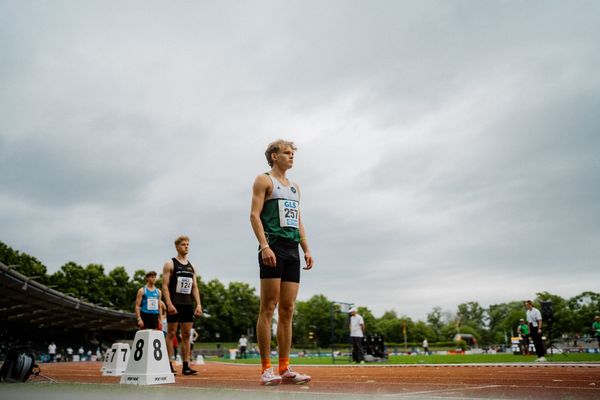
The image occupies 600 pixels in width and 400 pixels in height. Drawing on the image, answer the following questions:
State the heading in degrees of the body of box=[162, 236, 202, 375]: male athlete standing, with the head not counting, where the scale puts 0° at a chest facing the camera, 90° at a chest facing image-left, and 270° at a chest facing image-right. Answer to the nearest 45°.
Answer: approximately 315°

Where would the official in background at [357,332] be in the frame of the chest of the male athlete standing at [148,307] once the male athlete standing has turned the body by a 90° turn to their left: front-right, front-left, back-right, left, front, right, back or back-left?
front

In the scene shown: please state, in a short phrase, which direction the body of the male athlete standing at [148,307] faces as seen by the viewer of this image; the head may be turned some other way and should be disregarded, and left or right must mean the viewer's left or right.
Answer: facing the viewer and to the right of the viewer

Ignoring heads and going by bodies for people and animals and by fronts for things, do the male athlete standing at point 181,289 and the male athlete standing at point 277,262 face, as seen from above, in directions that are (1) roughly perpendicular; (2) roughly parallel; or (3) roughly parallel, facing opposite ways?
roughly parallel

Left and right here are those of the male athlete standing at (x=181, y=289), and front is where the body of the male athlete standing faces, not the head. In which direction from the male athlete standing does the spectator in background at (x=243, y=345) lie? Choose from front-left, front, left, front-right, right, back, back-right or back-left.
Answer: back-left

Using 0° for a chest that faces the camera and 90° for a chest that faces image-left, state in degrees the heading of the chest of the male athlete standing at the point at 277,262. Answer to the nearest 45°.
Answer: approximately 315°

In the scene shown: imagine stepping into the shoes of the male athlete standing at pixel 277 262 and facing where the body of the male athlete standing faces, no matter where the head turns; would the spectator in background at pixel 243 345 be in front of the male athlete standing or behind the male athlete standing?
behind

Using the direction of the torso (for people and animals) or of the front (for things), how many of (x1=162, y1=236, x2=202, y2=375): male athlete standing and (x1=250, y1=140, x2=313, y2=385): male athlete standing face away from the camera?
0

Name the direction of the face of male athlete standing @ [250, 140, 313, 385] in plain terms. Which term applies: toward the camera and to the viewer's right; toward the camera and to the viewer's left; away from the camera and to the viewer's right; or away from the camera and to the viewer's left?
toward the camera and to the viewer's right

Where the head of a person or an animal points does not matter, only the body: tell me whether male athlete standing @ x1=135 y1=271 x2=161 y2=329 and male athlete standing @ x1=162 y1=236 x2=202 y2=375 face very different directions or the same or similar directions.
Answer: same or similar directions

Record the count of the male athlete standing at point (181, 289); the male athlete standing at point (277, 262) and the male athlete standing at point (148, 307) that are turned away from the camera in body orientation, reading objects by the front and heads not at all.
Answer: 0

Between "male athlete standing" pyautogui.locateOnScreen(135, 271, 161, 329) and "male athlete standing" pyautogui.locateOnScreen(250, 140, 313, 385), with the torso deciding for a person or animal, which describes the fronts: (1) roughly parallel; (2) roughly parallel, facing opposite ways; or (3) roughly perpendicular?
roughly parallel
